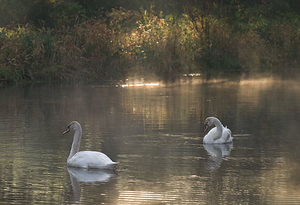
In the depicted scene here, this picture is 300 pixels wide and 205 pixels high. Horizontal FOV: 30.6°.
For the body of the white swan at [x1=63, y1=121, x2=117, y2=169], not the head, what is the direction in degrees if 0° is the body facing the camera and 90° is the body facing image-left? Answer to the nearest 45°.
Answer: approximately 90°

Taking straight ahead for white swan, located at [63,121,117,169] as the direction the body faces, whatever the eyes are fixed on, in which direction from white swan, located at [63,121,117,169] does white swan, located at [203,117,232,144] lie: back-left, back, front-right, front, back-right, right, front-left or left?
back-right
